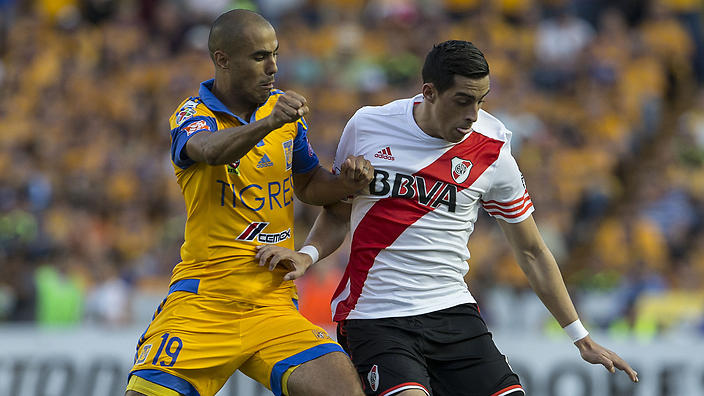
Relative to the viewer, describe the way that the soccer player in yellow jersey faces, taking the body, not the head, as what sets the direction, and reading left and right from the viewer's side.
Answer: facing the viewer and to the right of the viewer

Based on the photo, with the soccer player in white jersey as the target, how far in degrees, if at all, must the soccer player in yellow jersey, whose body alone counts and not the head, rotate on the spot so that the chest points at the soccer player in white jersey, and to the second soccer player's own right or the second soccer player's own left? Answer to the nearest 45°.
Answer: approximately 45° to the second soccer player's own left

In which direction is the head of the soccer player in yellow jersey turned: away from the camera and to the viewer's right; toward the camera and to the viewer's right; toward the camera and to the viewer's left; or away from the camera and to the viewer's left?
toward the camera and to the viewer's right
